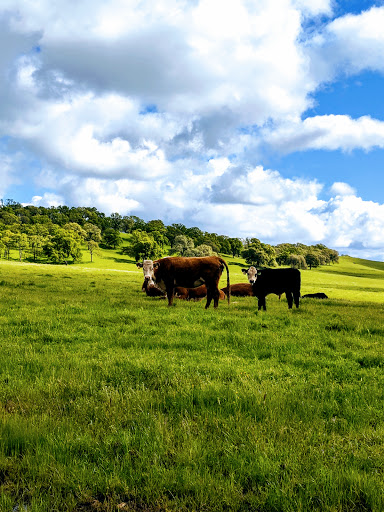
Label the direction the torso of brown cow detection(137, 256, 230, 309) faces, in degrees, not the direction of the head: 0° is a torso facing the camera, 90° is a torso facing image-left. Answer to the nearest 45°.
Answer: approximately 90°

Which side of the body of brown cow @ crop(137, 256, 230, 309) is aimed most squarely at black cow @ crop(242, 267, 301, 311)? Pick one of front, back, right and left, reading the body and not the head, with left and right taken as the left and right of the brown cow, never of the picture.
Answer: back

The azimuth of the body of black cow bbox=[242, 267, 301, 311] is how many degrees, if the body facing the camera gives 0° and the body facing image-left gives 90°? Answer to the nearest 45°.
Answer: approximately 90°

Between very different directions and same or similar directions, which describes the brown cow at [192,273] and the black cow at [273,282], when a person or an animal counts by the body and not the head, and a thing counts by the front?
same or similar directions

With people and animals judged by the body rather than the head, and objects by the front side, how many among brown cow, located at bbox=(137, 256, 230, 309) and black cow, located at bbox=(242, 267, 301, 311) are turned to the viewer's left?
2

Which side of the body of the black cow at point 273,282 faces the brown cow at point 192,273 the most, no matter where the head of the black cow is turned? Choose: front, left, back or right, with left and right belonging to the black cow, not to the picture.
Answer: front
